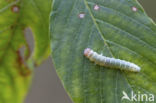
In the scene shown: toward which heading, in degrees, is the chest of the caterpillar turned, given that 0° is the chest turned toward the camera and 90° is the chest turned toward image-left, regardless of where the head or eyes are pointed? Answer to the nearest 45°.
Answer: approximately 90°

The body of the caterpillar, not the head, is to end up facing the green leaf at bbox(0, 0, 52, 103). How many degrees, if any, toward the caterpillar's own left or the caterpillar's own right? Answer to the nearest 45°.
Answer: approximately 45° to the caterpillar's own right
